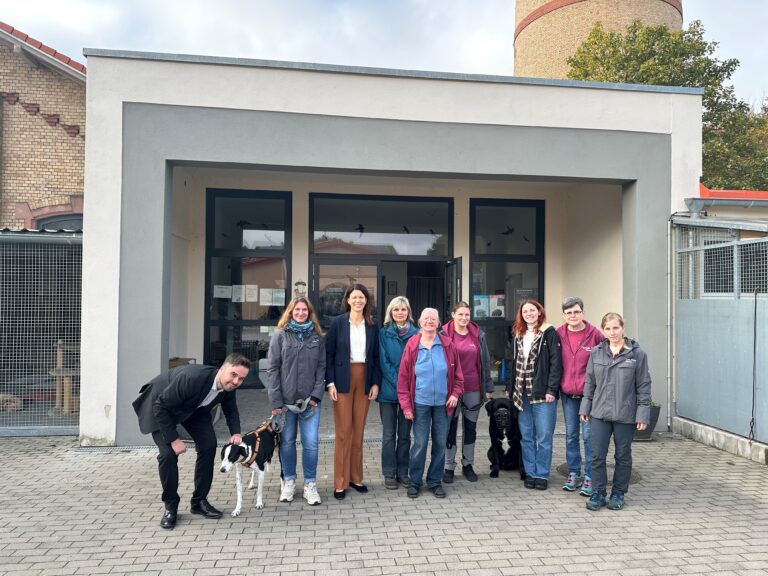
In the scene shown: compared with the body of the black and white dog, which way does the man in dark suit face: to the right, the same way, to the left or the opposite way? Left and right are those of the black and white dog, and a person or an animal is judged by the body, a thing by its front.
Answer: to the left

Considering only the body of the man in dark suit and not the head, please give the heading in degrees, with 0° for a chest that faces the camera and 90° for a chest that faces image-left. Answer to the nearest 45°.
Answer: approximately 315°

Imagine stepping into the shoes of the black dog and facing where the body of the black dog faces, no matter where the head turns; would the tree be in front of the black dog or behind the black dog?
behind

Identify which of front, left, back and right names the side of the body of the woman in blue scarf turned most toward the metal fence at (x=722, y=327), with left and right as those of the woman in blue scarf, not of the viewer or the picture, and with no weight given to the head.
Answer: left

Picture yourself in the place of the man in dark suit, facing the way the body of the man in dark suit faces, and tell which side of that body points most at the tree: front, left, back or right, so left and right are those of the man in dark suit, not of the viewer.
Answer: left

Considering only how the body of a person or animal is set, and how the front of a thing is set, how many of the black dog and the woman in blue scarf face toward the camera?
2

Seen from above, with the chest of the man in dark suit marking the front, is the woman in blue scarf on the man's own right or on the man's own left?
on the man's own left

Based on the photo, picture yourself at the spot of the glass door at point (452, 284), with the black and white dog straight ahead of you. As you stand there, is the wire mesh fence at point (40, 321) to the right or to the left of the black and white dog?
right

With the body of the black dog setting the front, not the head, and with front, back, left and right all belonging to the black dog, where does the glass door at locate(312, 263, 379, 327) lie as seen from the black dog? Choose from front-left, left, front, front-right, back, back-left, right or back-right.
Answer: back-right

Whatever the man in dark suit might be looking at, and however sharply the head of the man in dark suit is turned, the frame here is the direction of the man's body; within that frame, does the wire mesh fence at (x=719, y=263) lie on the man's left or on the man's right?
on the man's left

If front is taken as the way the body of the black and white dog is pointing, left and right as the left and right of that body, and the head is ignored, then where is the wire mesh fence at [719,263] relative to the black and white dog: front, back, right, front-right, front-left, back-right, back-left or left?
back-left

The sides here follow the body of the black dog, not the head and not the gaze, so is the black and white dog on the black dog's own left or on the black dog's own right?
on the black dog's own right

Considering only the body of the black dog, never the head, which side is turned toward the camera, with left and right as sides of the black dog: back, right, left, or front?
front

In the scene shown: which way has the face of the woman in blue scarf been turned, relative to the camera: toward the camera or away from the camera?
toward the camera

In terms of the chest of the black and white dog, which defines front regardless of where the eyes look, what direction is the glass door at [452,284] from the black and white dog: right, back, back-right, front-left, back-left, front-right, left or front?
back

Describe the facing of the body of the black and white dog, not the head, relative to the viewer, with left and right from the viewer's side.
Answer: facing the viewer and to the left of the viewer

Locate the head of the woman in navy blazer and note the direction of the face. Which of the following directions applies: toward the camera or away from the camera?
toward the camera

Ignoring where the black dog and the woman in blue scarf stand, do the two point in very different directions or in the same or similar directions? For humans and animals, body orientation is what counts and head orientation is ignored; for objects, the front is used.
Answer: same or similar directions

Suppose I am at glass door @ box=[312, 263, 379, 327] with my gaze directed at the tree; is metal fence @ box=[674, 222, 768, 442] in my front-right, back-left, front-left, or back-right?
front-right
